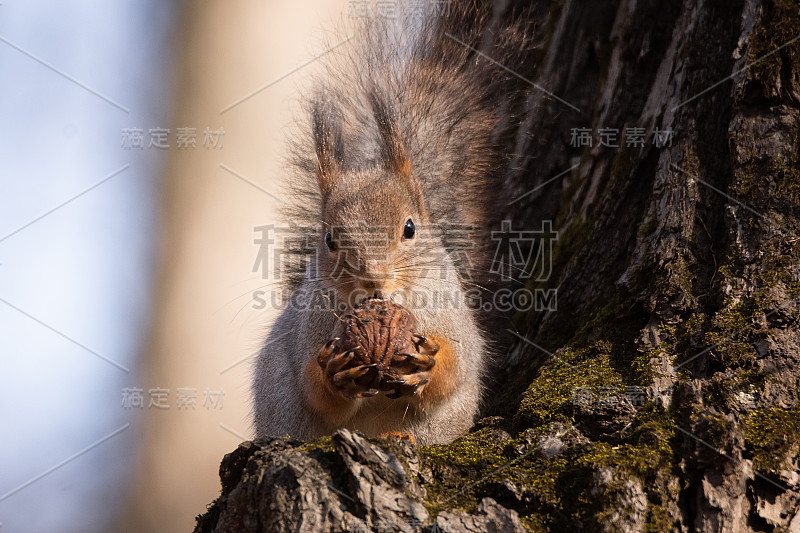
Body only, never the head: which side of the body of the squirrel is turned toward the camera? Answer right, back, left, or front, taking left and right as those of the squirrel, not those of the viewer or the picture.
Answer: front
